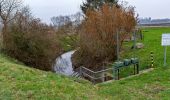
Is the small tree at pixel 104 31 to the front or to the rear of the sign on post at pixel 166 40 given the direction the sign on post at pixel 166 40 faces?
to the rear

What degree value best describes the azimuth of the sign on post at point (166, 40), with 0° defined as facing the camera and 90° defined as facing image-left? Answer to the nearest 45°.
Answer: approximately 0°
